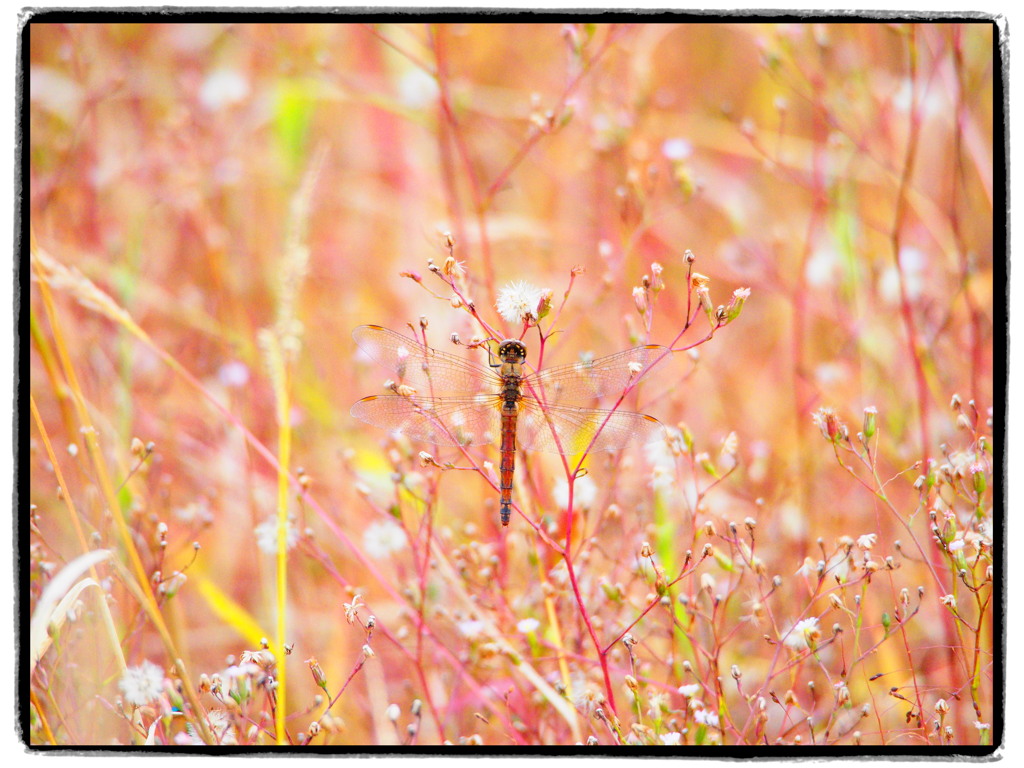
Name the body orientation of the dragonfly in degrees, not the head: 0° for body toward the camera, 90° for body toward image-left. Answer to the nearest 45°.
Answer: approximately 180°
